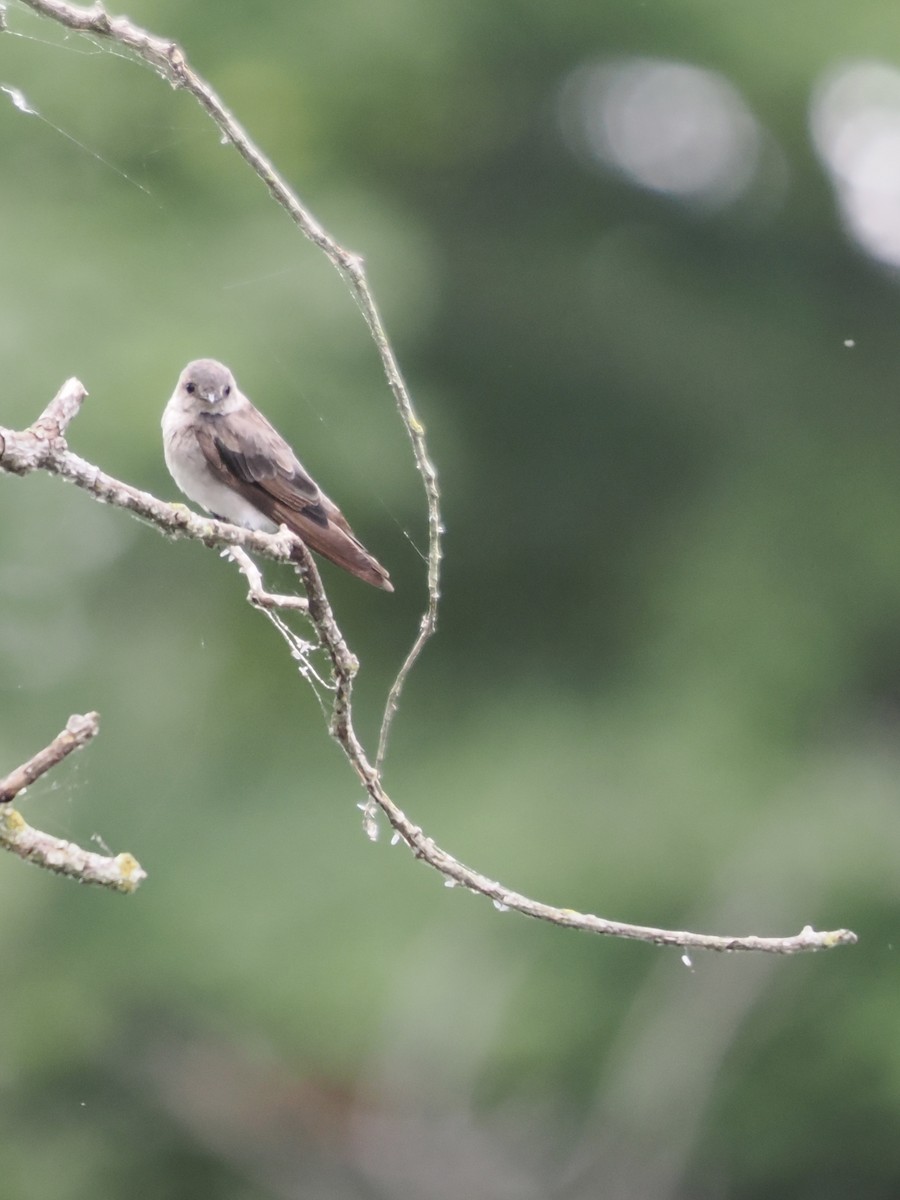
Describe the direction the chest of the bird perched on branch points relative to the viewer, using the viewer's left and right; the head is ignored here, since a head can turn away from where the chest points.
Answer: facing to the left of the viewer
